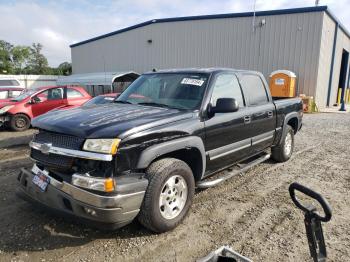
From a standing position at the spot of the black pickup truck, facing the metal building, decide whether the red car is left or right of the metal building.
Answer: left

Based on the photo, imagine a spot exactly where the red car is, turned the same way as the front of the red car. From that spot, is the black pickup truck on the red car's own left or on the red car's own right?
on the red car's own left

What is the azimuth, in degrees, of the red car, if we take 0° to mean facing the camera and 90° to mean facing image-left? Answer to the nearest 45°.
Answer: approximately 45°

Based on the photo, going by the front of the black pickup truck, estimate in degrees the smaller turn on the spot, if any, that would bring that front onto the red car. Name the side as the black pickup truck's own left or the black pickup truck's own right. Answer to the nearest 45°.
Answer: approximately 90° to the black pickup truck's own right

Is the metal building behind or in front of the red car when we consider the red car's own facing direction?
behind

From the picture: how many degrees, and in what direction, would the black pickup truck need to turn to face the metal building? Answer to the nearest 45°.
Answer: approximately 135° to its right

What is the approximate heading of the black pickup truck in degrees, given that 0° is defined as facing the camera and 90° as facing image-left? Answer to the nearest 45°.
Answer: approximately 45°
